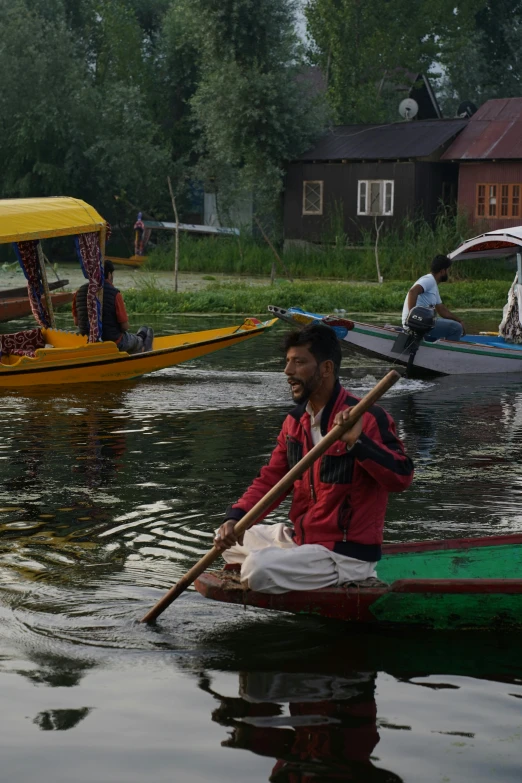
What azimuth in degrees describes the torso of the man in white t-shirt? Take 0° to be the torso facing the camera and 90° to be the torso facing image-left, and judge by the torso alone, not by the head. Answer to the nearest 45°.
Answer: approximately 270°

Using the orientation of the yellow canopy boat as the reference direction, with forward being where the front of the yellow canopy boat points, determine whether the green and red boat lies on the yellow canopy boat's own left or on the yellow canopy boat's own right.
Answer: on the yellow canopy boat's own right

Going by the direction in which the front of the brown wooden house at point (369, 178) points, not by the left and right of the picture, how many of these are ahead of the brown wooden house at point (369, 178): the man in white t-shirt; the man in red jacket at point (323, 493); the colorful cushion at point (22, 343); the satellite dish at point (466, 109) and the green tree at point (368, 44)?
3

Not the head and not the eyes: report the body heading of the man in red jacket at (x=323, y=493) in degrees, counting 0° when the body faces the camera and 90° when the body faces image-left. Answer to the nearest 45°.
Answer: approximately 45°

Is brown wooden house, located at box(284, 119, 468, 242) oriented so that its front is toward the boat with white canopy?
yes

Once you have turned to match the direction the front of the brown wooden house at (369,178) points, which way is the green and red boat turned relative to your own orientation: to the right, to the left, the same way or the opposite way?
to the right

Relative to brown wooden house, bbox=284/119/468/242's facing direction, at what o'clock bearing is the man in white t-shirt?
The man in white t-shirt is roughly at 12 o'clock from the brown wooden house.

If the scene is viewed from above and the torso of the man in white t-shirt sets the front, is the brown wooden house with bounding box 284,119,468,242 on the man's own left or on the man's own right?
on the man's own left

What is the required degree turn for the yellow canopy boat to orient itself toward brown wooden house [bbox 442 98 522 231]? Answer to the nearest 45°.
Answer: approximately 45° to its left

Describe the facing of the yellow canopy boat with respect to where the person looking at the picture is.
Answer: facing to the right of the viewer

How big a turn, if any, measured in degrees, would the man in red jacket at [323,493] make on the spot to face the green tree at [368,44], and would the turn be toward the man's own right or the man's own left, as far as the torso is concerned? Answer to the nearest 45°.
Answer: approximately 135° to the man's own right

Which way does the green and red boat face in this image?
to the viewer's left
